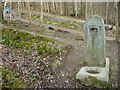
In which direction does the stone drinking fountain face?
toward the camera
